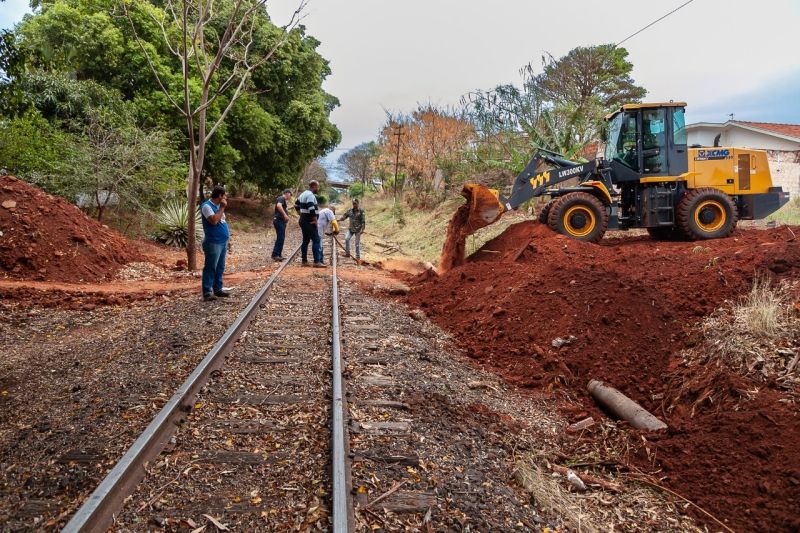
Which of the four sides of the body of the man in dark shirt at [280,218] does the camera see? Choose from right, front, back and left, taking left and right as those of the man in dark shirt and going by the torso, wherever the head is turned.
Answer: right

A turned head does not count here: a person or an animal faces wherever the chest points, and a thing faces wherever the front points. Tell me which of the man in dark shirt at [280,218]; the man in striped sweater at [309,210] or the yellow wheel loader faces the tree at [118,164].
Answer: the yellow wheel loader

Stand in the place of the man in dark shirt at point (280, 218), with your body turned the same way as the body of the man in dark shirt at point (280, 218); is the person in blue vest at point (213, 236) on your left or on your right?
on your right

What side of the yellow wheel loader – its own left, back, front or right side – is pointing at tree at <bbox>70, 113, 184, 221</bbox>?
front

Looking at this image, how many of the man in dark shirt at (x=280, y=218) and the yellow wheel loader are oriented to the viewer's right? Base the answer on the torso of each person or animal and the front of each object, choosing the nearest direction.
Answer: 1

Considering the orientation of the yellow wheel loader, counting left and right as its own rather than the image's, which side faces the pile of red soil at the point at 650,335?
left

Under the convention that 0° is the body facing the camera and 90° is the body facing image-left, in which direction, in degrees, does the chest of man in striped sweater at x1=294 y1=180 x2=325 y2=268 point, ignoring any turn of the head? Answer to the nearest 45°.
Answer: approximately 270°

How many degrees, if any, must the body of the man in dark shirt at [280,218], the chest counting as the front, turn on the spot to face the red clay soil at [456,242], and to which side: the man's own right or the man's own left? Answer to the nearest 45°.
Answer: approximately 45° to the man's own right

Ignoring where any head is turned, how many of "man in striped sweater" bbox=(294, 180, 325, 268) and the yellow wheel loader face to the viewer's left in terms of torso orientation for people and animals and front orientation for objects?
1

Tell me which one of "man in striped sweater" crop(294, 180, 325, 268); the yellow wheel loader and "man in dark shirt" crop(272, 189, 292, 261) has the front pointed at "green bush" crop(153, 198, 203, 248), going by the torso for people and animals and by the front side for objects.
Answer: the yellow wheel loader

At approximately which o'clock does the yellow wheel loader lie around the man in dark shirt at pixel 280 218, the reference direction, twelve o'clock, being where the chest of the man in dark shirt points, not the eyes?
The yellow wheel loader is roughly at 1 o'clock from the man in dark shirt.

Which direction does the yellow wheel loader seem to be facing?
to the viewer's left

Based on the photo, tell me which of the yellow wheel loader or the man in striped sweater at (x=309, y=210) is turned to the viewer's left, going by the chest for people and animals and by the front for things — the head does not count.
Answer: the yellow wheel loader
